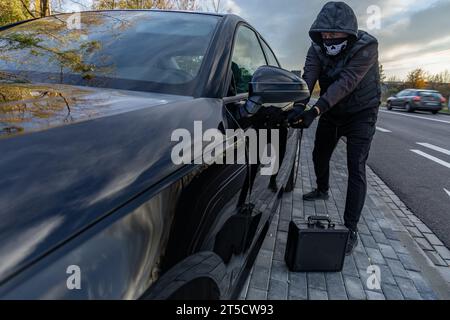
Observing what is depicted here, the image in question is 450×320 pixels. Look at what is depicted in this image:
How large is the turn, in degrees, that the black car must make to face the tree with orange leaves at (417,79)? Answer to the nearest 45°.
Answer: approximately 180°

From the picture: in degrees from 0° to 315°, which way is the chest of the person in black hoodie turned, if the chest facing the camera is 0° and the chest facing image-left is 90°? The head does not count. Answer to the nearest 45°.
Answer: approximately 45°

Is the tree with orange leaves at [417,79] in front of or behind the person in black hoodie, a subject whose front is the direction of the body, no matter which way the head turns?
behind

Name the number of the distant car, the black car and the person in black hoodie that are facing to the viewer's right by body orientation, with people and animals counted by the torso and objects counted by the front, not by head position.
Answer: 0

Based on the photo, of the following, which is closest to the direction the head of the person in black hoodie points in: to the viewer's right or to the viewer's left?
to the viewer's left

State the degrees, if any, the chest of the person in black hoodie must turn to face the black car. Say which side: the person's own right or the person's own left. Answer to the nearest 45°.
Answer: approximately 45° to the person's own left

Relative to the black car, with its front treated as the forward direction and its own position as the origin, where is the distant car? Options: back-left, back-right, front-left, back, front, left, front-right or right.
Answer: back

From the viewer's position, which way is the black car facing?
facing the viewer and to the left of the viewer

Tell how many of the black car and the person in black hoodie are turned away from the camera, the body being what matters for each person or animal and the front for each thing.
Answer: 0

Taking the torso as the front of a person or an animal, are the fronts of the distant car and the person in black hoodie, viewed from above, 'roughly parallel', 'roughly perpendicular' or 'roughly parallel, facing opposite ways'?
roughly perpendicular

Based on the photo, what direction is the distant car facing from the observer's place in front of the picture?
facing away from the viewer and to the left of the viewer
